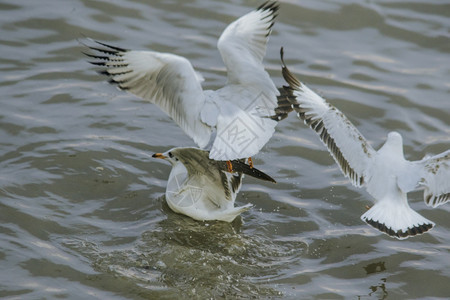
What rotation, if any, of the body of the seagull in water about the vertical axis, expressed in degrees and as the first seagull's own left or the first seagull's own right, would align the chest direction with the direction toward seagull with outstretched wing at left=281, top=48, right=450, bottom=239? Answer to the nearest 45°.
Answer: approximately 180°

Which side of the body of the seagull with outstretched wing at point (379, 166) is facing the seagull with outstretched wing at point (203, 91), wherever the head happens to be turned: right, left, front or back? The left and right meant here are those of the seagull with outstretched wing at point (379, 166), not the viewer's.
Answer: left

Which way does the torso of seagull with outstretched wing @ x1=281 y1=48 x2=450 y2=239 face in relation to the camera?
away from the camera

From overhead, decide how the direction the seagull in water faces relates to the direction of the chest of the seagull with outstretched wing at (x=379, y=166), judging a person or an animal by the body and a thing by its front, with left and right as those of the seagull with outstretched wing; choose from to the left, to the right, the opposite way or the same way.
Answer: to the left

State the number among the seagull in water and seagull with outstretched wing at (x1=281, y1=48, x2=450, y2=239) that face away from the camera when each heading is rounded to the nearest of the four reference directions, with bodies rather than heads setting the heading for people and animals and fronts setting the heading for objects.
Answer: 1

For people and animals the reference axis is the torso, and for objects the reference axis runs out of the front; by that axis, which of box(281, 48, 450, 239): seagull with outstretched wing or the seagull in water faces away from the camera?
the seagull with outstretched wing

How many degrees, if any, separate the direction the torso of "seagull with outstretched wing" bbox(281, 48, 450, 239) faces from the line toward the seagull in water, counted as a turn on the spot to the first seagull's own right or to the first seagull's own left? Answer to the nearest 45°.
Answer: approximately 90° to the first seagull's own left

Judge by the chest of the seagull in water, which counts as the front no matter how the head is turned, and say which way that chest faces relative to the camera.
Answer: to the viewer's left
